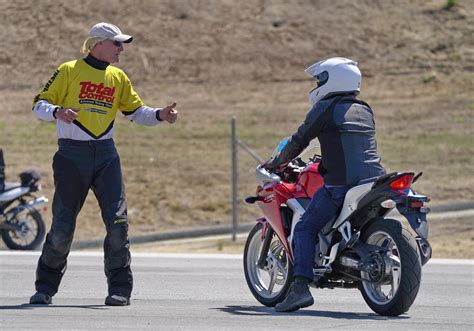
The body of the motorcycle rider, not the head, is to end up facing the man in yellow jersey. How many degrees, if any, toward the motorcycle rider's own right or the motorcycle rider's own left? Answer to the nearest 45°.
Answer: approximately 45° to the motorcycle rider's own left

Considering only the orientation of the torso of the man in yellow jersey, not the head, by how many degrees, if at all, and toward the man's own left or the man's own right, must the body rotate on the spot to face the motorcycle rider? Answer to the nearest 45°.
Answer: approximately 45° to the man's own left

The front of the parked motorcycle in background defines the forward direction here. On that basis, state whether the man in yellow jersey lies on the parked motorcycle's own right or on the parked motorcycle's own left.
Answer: on the parked motorcycle's own left

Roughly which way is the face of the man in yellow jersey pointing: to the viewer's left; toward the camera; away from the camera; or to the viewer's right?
to the viewer's right

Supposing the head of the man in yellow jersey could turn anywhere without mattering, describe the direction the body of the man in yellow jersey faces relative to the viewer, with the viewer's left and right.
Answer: facing the viewer and to the right of the viewer

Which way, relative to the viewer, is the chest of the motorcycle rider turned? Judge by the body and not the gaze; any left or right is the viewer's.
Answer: facing away from the viewer and to the left of the viewer

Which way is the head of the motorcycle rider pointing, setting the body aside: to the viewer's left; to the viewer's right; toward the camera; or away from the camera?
to the viewer's left

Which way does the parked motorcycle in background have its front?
to the viewer's left

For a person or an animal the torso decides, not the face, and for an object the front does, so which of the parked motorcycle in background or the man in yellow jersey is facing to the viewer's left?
the parked motorcycle in background

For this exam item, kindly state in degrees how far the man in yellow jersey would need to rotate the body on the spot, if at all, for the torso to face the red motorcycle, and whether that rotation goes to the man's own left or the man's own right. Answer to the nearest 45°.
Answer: approximately 45° to the man's own left

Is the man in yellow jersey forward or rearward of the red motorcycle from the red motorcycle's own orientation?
forward

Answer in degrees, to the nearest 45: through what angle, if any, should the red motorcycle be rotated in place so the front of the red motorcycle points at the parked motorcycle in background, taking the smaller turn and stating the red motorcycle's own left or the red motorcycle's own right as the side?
0° — it already faces it

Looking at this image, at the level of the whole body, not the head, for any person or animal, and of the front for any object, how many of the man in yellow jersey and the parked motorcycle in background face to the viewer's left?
1
